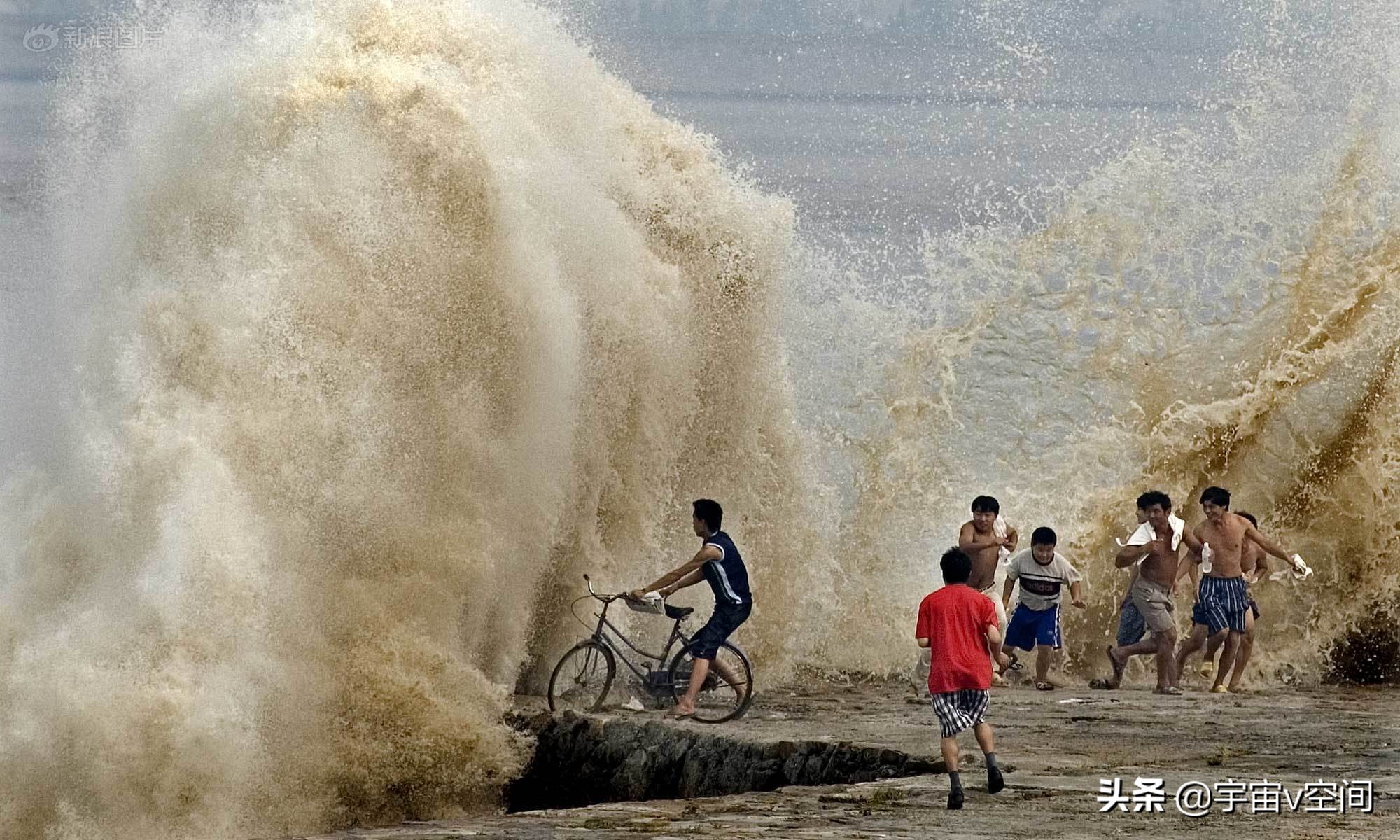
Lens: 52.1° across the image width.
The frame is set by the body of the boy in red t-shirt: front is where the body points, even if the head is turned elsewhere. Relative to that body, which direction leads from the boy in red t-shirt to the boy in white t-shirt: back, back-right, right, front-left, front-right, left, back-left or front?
front

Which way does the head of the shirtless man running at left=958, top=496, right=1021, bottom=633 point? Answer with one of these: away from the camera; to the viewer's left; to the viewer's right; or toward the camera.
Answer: toward the camera

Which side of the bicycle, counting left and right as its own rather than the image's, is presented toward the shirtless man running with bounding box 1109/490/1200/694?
back

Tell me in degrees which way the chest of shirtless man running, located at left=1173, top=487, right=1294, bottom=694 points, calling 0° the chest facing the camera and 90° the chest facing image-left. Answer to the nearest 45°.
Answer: approximately 45°

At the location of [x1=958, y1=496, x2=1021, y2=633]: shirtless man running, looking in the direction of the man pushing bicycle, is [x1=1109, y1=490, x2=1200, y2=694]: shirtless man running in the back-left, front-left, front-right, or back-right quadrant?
back-left

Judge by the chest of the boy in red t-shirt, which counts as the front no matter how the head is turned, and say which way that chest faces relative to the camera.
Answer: away from the camera

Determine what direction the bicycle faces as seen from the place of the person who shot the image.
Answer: facing to the left of the viewer

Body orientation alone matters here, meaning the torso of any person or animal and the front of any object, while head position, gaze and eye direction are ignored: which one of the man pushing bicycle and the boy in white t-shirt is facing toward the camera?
the boy in white t-shirt

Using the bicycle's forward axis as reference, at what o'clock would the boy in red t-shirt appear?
The boy in red t-shirt is roughly at 8 o'clock from the bicycle.

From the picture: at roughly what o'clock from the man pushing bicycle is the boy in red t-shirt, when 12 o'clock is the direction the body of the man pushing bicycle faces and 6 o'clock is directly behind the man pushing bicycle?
The boy in red t-shirt is roughly at 8 o'clock from the man pushing bicycle.

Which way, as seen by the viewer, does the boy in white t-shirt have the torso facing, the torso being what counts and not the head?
toward the camera

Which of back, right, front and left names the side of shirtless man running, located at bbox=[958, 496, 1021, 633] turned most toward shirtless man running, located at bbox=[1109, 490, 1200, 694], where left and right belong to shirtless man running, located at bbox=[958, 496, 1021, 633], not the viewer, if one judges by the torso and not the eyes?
left

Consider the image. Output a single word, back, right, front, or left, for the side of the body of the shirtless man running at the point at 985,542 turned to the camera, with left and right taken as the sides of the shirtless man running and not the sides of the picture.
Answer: front

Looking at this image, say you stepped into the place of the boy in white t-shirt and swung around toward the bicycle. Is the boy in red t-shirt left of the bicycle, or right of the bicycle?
left

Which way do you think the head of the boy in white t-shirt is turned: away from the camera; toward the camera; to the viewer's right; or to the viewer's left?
toward the camera

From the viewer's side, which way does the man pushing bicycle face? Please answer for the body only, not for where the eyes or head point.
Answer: to the viewer's left

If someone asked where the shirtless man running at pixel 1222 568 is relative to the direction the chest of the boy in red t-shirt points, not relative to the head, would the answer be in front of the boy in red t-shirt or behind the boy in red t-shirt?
in front

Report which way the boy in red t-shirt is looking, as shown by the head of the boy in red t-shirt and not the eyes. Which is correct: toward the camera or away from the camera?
away from the camera
